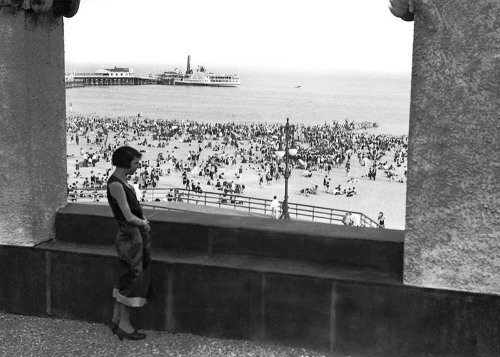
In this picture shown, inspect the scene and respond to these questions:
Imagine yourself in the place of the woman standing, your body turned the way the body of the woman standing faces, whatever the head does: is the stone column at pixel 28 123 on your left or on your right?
on your left

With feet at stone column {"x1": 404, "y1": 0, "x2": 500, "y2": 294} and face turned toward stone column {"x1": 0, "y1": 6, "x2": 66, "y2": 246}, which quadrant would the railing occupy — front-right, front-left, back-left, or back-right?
front-right

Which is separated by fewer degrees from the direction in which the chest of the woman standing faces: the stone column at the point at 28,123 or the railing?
the railing

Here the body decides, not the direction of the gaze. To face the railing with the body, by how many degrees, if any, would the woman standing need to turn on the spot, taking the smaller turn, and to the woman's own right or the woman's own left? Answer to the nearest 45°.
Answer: approximately 90° to the woman's own left

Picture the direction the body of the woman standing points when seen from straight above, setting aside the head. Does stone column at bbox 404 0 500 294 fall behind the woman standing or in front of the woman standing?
in front

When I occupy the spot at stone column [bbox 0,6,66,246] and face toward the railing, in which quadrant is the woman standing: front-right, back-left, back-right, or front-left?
back-right

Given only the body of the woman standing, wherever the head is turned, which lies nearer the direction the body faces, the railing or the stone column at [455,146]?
the stone column

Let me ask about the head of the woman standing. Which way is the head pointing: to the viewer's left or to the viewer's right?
to the viewer's right

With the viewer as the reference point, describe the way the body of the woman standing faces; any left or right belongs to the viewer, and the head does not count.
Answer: facing to the right of the viewer

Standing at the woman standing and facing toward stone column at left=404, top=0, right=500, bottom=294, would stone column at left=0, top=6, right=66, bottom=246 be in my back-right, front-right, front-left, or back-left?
back-left
